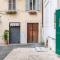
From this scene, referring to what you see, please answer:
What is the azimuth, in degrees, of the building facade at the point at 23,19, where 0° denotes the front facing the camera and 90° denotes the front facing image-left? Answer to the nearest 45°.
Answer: approximately 0°

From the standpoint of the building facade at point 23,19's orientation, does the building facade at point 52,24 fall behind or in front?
in front

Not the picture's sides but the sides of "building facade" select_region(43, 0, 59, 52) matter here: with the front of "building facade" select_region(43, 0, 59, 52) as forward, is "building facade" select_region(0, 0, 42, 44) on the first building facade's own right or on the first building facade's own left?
on the first building facade's own right

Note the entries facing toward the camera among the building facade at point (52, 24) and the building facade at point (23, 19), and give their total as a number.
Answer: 1

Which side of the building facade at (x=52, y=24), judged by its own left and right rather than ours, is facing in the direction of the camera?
left

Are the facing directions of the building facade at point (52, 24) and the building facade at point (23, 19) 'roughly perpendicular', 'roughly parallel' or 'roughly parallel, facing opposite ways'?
roughly perpendicular
